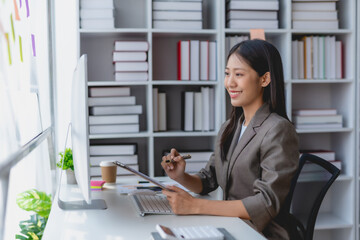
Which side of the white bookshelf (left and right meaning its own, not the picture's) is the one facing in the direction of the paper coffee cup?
front

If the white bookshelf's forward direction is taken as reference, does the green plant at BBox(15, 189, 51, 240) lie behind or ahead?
ahead

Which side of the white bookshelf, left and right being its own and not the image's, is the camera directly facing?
front

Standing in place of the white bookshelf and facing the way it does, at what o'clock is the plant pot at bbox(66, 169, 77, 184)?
The plant pot is roughly at 1 o'clock from the white bookshelf.

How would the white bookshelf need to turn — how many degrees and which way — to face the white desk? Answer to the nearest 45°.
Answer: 0° — it already faces it

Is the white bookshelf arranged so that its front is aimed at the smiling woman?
yes
